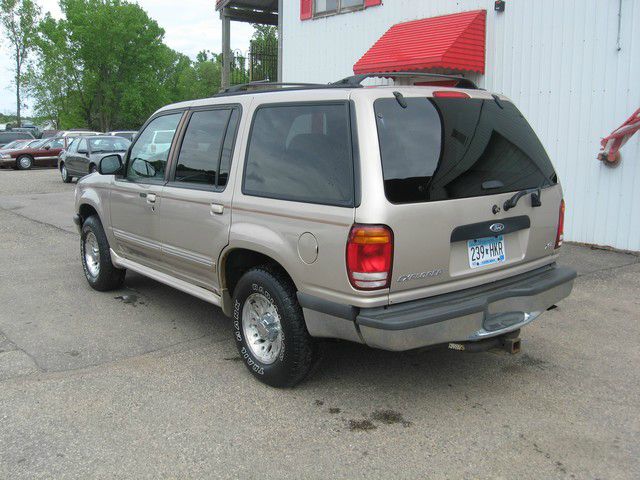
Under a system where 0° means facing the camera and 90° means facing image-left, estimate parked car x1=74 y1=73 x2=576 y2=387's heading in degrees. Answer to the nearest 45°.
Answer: approximately 135°

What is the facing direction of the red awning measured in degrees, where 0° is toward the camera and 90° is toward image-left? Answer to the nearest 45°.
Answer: approximately 45°

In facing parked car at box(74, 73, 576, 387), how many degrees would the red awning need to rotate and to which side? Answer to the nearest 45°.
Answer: approximately 45° to its left

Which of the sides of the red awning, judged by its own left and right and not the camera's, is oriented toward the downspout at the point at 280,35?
right

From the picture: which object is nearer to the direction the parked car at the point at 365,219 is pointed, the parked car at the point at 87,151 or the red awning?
the parked car

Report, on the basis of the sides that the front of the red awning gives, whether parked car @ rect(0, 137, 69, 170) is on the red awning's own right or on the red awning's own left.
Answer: on the red awning's own right

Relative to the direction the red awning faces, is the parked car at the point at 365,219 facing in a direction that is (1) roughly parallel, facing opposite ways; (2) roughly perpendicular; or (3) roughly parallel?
roughly perpendicular

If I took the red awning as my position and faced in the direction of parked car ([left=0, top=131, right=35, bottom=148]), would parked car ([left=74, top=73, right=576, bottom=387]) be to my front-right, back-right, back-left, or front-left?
back-left

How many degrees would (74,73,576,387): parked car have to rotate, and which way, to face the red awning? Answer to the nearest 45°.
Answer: approximately 45° to its right

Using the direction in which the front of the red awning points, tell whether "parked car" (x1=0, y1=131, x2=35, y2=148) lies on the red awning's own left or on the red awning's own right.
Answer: on the red awning's own right
